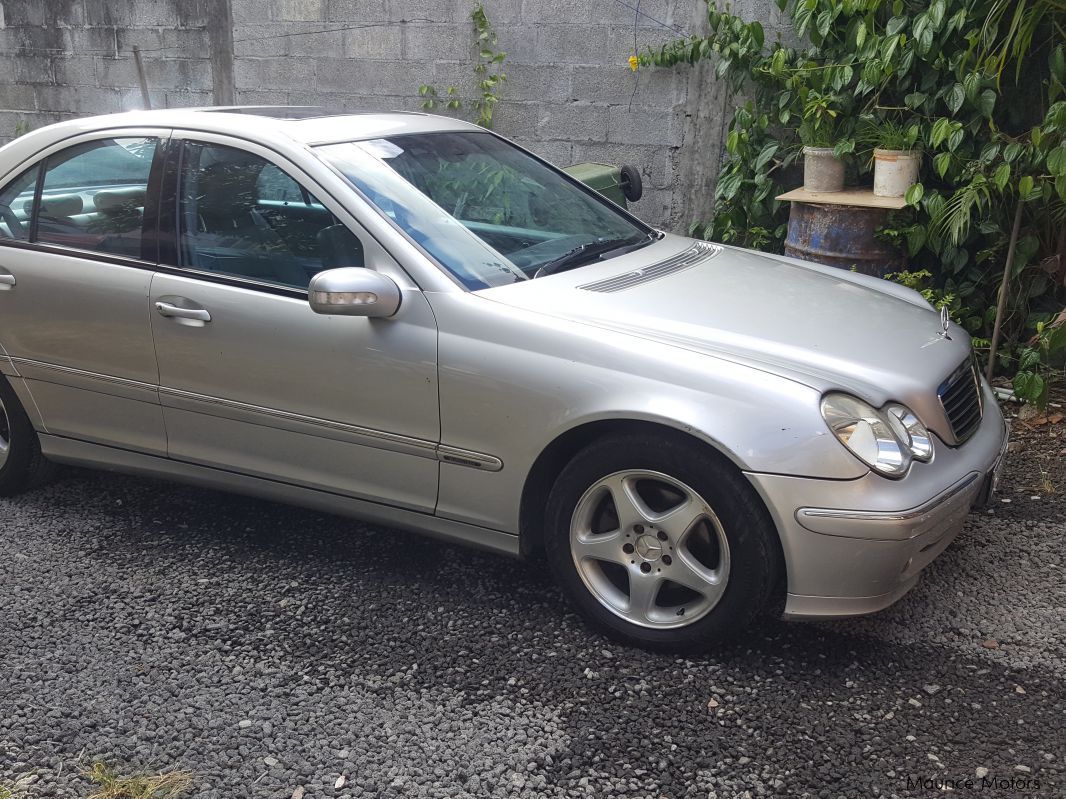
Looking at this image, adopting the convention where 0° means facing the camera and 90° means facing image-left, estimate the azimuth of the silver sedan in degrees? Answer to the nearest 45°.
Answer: approximately 315°

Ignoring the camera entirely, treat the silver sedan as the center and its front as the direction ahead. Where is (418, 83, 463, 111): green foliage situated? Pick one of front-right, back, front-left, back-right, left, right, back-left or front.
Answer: back-left

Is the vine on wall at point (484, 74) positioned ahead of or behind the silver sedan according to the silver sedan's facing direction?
behind

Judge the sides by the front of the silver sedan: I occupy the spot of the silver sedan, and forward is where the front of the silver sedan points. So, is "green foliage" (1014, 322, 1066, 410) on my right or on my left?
on my left

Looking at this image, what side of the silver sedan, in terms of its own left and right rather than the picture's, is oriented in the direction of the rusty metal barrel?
left

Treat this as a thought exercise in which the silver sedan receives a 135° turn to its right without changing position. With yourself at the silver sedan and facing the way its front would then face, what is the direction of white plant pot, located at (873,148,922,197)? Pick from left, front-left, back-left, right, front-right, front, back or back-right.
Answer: back-right
